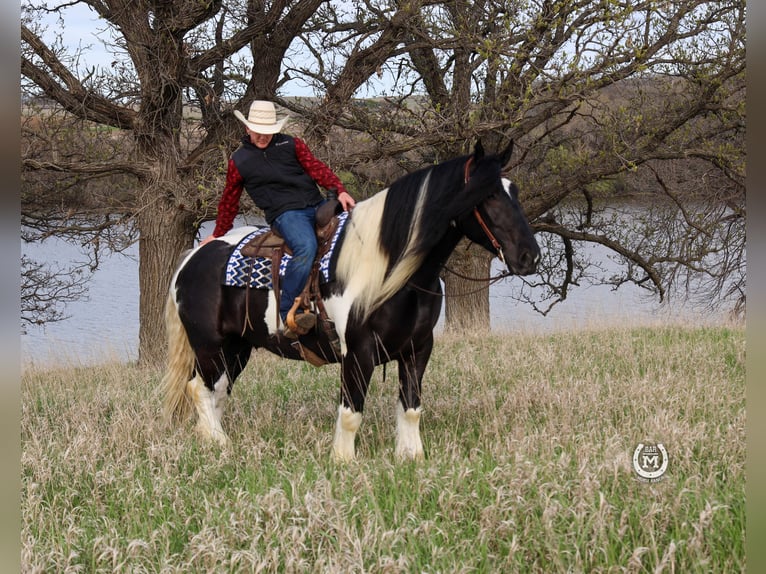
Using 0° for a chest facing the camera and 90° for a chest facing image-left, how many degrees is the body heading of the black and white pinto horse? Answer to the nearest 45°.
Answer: approximately 315°

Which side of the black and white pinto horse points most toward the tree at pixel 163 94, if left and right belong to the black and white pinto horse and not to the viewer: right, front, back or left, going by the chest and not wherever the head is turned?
back

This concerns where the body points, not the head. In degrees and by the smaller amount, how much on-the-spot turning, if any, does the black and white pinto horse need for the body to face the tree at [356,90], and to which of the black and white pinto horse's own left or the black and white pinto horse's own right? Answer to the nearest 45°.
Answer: approximately 135° to the black and white pinto horse's own left
